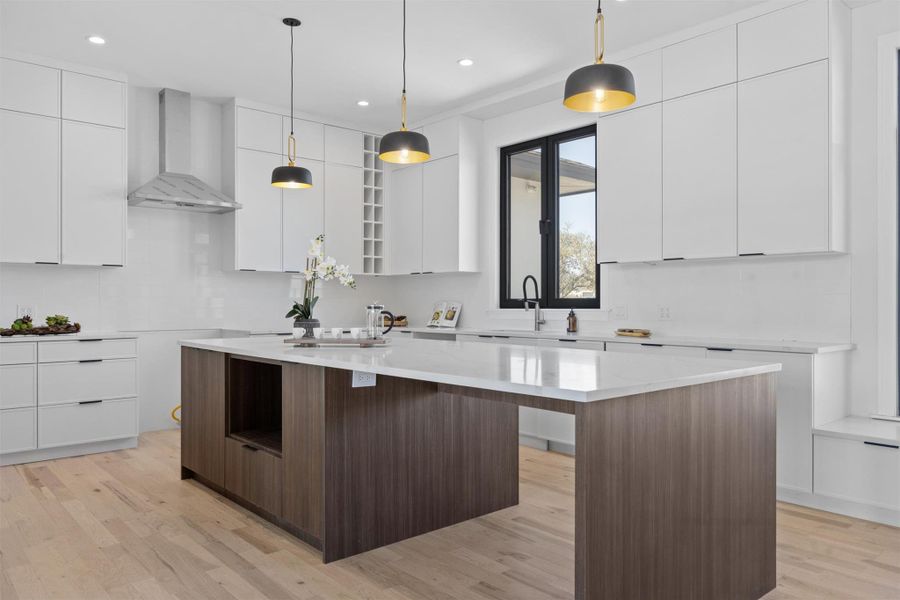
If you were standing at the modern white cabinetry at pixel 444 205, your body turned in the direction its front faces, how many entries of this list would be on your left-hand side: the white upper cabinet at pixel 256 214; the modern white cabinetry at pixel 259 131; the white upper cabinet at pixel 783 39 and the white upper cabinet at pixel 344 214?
1

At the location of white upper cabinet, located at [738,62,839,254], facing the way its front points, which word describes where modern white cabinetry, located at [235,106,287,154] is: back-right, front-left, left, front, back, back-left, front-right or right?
front-right

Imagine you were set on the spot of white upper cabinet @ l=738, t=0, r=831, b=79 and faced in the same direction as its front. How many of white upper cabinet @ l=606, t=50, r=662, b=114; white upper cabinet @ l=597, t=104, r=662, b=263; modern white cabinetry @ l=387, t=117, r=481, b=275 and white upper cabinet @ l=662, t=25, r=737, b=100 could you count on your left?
0

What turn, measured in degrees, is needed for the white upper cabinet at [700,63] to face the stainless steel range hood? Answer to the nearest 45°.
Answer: approximately 45° to its right

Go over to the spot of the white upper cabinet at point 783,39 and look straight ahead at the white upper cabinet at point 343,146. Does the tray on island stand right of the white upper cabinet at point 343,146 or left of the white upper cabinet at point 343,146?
left

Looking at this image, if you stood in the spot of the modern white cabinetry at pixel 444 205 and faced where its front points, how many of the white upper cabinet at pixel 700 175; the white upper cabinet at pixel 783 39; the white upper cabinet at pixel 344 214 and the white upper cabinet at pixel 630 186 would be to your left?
3

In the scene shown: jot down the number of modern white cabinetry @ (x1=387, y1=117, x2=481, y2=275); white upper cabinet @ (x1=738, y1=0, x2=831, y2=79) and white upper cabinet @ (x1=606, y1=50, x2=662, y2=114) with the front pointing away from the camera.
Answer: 0

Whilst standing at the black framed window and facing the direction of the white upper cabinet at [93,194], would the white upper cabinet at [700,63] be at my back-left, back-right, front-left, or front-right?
back-left

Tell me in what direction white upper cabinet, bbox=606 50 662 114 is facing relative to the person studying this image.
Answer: facing the viewer and to the left of the viewer

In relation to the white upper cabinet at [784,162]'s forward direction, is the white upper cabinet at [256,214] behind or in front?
in front

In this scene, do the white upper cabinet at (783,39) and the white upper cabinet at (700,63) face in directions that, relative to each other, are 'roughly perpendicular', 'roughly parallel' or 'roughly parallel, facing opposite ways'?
roughly parallel

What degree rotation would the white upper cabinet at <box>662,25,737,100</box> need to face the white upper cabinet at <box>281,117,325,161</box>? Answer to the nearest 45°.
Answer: approximately 45° to its right

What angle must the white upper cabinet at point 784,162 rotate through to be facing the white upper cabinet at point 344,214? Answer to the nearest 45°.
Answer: approximately 45° to its right

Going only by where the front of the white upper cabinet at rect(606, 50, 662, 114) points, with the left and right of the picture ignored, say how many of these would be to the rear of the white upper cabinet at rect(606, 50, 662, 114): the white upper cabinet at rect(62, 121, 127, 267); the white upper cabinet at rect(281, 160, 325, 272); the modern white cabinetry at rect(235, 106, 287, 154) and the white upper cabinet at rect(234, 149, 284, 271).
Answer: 0
